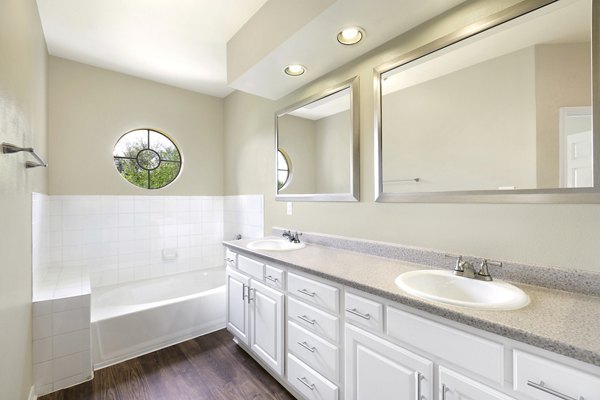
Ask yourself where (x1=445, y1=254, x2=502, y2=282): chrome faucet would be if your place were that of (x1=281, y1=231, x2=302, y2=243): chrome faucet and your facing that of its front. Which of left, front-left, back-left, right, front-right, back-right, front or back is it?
left

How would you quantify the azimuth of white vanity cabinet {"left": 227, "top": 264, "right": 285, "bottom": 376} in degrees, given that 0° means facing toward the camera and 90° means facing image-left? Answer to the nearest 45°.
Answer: approximately 45°

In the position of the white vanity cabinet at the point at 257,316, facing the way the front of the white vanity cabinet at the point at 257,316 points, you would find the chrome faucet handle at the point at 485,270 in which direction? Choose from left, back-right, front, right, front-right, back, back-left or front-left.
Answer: left

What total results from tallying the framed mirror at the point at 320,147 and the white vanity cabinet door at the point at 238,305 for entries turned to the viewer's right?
0

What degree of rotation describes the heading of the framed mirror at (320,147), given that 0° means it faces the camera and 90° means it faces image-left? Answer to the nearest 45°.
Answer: approximately 45°

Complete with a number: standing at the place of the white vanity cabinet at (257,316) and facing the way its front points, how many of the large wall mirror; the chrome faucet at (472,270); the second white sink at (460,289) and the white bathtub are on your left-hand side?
3

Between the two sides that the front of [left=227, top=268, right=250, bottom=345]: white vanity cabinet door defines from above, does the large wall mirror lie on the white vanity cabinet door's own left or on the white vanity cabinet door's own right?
on the white vanity cabinet door's own left

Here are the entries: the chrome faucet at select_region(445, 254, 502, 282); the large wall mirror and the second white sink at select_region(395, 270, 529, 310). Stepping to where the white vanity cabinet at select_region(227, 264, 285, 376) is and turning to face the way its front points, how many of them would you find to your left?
3

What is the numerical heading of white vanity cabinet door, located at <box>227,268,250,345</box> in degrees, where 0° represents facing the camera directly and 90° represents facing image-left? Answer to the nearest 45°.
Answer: approximately 45°
